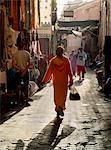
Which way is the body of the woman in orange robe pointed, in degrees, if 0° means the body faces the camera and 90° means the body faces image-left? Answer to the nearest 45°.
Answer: approximately 180°
